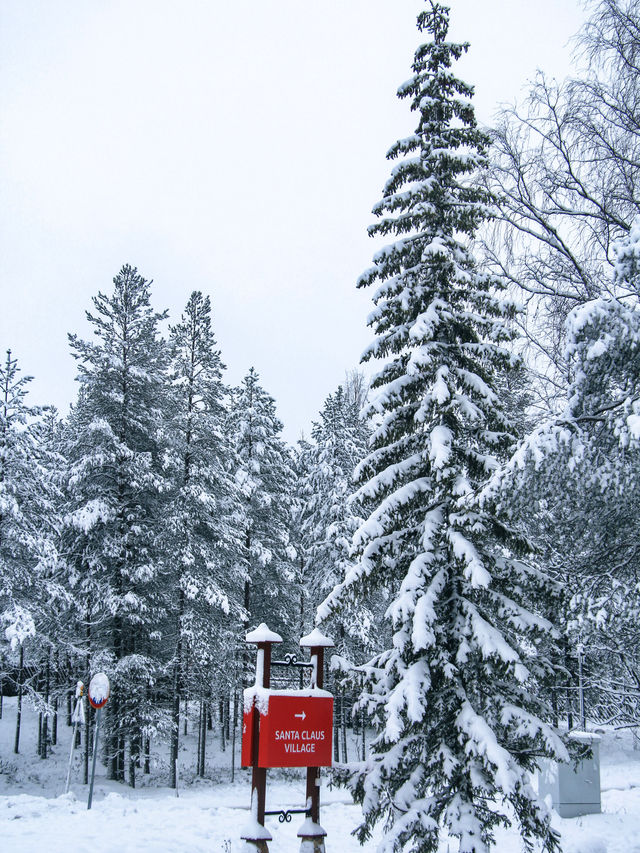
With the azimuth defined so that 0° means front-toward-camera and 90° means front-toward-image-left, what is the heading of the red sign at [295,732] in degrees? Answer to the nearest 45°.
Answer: approximately 0°

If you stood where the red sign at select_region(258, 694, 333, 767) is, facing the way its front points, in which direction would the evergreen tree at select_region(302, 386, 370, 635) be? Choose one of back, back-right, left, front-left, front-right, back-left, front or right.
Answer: back

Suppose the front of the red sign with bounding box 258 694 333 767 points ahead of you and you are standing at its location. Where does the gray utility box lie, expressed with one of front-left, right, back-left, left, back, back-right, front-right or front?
back-left

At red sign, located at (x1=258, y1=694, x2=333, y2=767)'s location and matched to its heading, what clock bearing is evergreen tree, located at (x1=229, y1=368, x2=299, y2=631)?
The evergreen tree is roughly at 6 o'clock from the red sign.

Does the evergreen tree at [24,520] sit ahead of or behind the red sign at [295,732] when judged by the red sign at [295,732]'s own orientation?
behind

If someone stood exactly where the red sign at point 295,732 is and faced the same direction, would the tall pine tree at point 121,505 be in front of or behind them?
behind
